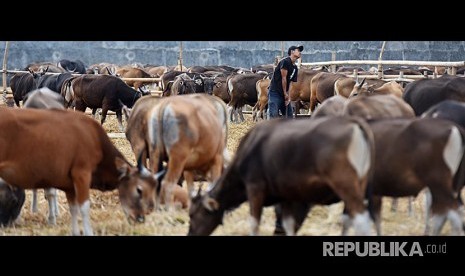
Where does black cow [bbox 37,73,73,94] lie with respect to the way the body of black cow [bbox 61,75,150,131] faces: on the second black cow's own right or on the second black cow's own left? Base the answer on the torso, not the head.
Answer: on the second black cow's own left

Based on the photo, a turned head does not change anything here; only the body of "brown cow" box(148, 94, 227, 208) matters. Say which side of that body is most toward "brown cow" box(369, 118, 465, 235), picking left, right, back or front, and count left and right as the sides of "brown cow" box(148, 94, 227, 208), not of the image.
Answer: right

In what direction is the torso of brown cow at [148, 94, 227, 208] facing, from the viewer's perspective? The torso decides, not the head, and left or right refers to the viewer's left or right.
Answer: facing away from the viewer and to the right of the viewer

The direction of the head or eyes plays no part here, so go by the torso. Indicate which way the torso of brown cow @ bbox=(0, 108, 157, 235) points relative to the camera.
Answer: to the viewer's right

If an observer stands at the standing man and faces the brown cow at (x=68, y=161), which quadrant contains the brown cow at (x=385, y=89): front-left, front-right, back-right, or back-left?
back-left

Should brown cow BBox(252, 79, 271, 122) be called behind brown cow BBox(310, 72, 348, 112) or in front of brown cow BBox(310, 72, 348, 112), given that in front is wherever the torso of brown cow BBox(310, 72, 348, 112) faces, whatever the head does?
behind

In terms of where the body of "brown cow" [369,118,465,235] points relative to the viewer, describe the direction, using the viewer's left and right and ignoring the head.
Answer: facing to the left of the viewer

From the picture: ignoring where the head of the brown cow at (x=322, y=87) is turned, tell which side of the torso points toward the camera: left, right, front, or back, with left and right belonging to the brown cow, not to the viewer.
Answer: right

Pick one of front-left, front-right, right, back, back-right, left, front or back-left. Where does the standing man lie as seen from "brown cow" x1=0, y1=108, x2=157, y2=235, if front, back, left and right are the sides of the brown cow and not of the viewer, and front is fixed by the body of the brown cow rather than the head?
front-left

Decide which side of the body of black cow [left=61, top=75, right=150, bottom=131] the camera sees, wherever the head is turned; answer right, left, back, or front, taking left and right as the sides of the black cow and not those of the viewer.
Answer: right

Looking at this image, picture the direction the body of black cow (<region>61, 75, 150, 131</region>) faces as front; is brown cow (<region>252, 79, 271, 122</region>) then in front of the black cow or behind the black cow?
in front

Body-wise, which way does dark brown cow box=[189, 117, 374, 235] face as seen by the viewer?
to the viewer's left

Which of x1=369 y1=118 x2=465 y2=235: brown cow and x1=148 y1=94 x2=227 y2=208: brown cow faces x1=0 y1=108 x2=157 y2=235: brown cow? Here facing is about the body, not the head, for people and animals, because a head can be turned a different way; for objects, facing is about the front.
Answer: x1=369 y1=118 x2=465 y2=235: brown cow

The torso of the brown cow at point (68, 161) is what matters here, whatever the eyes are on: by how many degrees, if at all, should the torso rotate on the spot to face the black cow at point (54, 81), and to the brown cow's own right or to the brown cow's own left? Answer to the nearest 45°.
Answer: approximately 90° to the brown cow's own left
